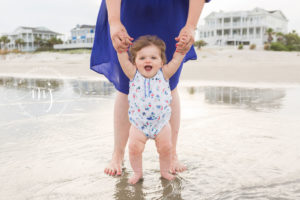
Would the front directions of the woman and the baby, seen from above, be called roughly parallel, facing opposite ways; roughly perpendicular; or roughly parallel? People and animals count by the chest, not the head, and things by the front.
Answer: roughly parallel

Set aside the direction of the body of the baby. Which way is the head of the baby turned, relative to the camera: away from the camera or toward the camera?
toward the camera

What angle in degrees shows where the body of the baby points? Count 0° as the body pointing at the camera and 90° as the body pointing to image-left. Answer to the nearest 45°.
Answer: approximately 0°

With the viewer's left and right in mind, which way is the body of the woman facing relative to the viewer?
facing the viewer
